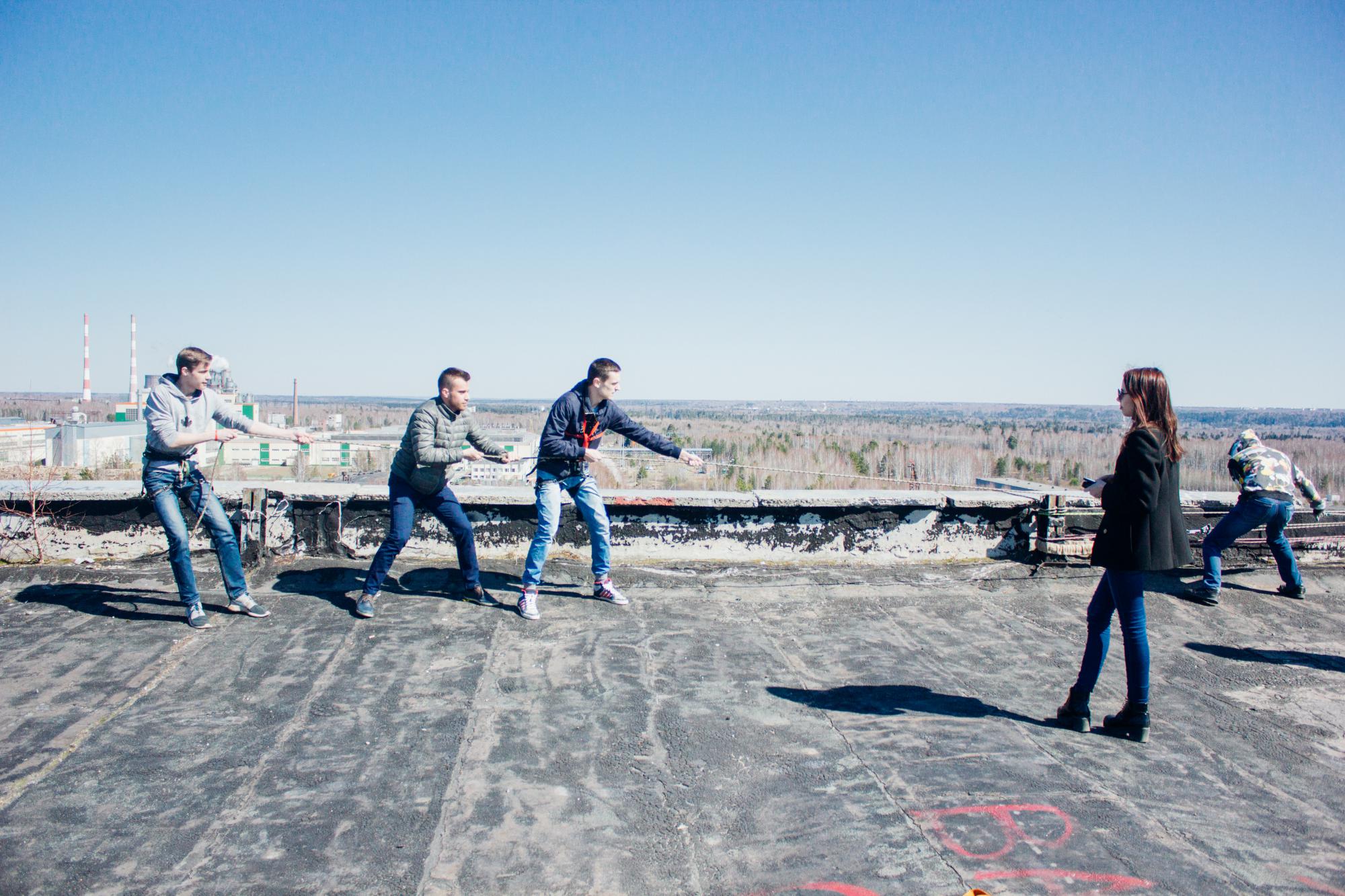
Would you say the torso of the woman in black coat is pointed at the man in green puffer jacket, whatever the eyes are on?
yes

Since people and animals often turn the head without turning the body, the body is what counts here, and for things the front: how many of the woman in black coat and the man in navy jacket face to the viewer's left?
1

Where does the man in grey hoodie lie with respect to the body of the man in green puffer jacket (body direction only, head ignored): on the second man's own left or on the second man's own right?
on the second man's own right

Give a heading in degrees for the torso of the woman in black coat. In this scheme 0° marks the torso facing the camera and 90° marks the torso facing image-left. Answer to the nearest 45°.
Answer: approximately 90°

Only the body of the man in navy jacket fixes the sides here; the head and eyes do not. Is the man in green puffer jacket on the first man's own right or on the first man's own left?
on the first man's own right

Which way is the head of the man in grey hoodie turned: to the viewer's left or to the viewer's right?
to the viewer's right

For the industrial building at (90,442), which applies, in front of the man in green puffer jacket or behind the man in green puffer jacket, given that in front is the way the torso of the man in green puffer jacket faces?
behind

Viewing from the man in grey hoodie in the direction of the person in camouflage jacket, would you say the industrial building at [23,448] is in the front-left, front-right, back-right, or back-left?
back-left

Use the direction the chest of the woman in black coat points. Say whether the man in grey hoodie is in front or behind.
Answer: in front

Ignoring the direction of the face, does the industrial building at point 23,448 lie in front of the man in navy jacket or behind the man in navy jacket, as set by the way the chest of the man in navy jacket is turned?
behind

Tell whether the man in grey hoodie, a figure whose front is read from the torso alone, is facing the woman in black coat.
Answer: yes
